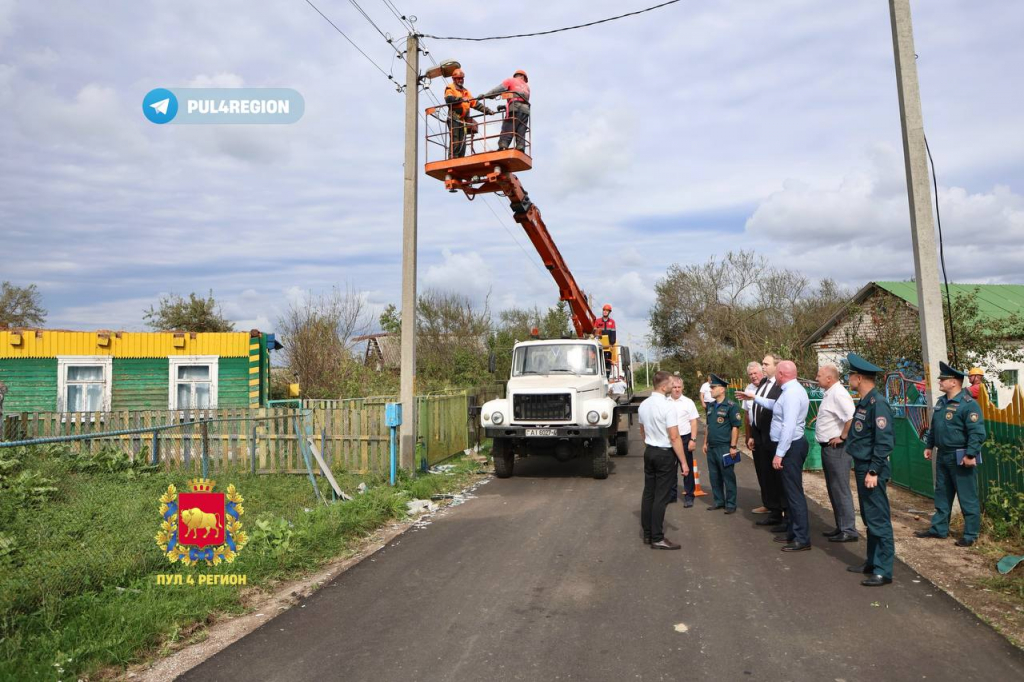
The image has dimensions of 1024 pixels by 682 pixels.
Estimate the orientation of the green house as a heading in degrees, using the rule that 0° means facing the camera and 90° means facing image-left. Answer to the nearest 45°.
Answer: approximately 0°

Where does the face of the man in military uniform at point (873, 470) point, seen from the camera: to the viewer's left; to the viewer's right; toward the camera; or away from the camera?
to the viewer's left

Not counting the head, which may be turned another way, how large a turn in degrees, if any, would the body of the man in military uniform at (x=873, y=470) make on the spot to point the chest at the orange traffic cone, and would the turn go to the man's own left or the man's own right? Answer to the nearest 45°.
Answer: approximately 45° to the man's own right

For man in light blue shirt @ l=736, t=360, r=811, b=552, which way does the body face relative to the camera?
to the viewer's left

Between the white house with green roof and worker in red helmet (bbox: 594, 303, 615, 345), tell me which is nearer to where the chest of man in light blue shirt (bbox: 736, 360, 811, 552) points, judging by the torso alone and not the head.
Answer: the worker in red helmet

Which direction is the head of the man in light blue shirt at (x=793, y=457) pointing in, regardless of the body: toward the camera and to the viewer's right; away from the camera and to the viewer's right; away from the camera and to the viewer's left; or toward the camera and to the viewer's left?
away from the camera and to the viewer's left

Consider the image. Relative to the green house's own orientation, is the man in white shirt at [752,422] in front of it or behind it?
in front

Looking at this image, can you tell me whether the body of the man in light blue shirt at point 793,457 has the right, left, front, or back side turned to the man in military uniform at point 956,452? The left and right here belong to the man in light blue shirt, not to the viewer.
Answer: back

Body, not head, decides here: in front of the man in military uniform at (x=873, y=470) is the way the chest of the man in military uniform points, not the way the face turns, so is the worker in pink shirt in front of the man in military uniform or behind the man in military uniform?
in front

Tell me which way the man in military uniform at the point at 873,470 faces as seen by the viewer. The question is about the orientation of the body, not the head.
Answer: to the viewer's left
